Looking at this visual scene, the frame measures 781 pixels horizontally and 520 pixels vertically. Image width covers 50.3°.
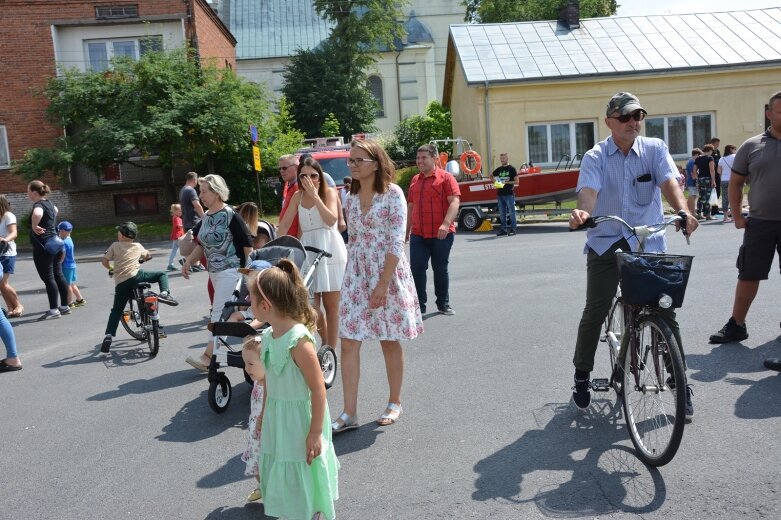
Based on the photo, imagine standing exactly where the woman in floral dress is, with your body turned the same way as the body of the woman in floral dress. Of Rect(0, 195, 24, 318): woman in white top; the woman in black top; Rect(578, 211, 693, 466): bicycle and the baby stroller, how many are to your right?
3

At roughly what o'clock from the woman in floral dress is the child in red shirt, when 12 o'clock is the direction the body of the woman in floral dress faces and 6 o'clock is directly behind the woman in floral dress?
The child in red shirt is roughly at 4 o'clock from the woman in floral dress.

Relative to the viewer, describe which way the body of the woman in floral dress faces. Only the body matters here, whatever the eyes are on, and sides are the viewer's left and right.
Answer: facing the viewer and to the left of the viewer

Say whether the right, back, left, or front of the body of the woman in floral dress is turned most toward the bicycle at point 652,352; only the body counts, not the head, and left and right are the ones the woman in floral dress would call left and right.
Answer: left

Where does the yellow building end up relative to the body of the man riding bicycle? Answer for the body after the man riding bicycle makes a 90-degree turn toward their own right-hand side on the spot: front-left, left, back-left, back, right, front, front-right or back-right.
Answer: right

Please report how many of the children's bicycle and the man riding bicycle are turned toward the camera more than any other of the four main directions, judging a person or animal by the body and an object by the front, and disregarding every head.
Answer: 1

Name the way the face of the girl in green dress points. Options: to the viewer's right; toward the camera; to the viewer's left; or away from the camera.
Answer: to the viewer's left

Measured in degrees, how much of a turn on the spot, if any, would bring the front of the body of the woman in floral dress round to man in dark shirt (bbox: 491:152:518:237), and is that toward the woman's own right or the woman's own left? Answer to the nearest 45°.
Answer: approximately 135° to the woman's own right

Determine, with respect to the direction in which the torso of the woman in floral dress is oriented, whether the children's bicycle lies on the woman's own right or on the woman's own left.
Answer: on the woman's own right

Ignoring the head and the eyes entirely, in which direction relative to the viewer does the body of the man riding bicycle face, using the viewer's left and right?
facing the viewer

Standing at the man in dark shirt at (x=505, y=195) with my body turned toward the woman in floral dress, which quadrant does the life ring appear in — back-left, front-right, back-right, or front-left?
back-right

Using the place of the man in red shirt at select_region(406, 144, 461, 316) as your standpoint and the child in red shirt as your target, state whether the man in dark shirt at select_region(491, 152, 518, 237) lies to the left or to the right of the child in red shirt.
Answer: right

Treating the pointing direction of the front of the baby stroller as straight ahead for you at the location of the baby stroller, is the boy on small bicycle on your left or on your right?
on your right
